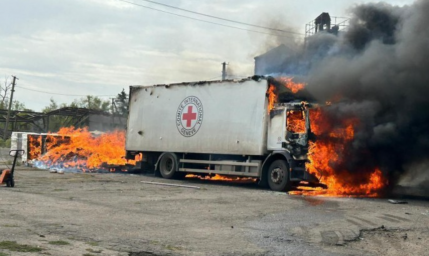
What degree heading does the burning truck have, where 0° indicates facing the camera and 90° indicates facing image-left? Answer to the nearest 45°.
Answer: approximately 315°
